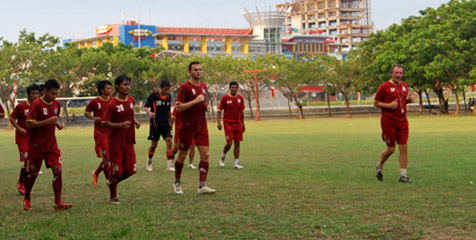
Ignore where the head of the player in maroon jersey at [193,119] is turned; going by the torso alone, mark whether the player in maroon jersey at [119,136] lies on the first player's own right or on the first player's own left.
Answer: on the first player's own right

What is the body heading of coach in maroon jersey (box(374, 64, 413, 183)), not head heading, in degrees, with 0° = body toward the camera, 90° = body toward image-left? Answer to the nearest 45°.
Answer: approximately 315°

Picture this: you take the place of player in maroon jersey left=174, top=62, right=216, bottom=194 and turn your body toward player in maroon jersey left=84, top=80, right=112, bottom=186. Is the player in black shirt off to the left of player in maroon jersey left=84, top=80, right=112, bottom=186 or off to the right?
right

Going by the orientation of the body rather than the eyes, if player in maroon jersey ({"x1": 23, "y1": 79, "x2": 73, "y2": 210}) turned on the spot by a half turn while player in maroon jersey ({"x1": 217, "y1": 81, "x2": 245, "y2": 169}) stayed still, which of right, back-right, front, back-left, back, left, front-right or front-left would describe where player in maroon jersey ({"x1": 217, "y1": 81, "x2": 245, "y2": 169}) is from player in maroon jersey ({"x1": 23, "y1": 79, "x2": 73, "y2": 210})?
right

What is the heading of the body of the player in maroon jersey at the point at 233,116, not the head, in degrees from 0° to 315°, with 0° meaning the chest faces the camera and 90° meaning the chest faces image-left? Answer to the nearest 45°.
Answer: approximately 0°

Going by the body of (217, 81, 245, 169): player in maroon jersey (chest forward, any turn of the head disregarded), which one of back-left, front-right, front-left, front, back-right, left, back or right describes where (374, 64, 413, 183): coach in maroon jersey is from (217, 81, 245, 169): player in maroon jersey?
front-left
